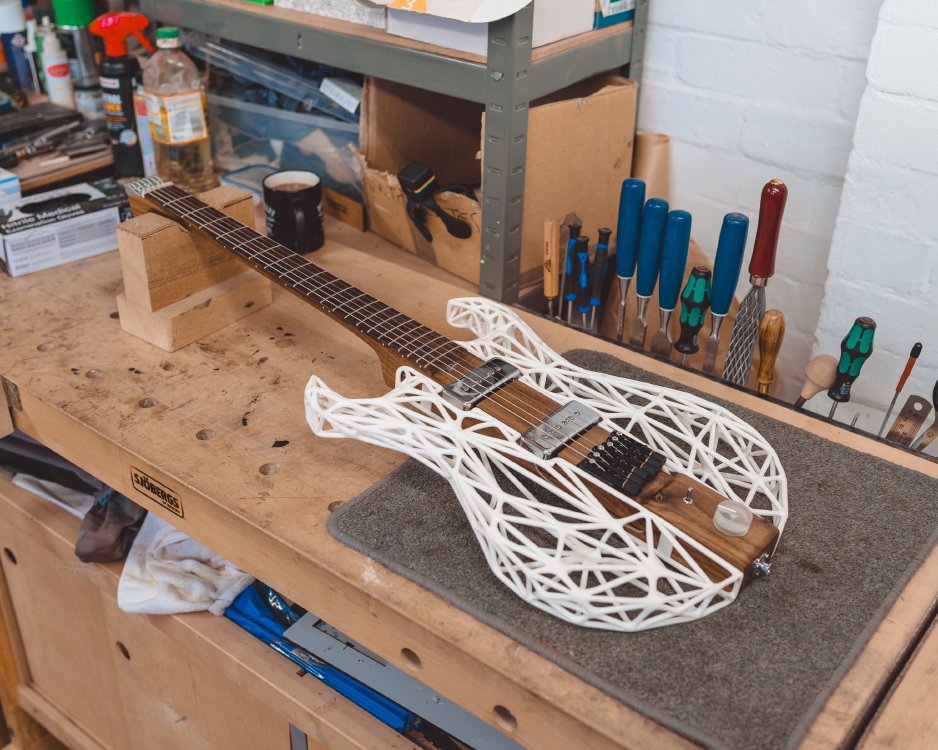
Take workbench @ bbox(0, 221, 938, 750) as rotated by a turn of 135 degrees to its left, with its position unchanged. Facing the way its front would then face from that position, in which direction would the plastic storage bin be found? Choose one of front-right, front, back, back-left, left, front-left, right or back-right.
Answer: left

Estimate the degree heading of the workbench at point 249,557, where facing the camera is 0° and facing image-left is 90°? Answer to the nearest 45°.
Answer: approximately 45°

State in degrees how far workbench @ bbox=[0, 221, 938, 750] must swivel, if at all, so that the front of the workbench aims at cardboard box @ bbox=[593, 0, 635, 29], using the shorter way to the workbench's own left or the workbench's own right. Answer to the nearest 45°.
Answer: approximately 180°
